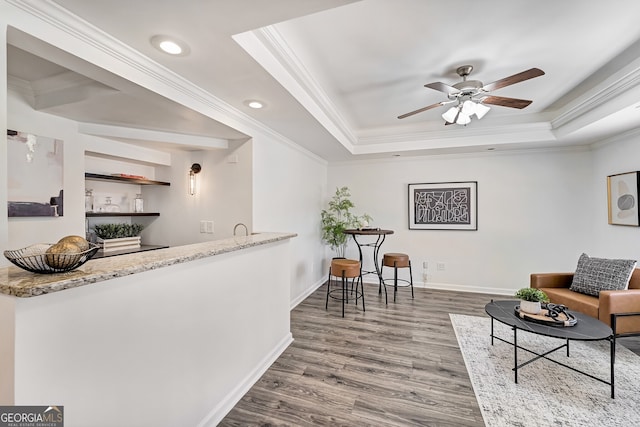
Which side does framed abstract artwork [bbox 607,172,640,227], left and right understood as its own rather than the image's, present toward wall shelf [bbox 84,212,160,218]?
front

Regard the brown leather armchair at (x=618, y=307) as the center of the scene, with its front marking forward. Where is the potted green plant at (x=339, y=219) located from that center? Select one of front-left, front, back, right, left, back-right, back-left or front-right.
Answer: front-right

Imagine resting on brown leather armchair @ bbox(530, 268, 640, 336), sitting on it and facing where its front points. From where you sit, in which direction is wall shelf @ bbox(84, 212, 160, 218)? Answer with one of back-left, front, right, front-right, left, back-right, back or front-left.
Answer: front

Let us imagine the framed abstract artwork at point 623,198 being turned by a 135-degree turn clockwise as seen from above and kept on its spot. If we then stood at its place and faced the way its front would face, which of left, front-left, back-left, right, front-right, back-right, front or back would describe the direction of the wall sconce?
back-left

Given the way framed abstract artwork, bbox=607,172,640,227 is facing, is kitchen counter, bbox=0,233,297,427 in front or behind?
in front

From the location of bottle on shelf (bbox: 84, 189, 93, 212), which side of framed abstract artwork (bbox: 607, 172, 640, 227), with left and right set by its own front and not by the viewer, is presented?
front

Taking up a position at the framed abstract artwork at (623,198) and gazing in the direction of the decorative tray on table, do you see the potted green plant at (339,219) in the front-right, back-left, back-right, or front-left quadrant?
front-right

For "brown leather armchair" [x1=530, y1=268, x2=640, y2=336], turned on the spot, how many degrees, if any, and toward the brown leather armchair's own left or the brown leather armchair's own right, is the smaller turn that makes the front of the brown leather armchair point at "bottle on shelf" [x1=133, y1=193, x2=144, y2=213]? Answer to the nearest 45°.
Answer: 0° — it already faces it

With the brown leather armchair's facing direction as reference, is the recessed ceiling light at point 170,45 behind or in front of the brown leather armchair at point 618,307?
in front

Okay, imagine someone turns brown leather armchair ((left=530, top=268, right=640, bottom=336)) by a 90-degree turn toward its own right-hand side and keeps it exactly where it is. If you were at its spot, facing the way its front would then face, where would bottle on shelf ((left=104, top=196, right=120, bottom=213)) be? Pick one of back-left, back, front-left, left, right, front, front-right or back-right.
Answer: left

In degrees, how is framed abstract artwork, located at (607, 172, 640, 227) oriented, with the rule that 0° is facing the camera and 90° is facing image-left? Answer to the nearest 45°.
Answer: approximately 45°

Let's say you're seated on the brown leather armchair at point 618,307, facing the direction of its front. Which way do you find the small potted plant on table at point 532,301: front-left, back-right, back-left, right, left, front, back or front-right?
front

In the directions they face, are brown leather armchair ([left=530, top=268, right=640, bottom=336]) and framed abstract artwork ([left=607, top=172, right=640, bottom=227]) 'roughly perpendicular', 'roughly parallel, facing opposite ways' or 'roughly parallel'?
roughly parallel

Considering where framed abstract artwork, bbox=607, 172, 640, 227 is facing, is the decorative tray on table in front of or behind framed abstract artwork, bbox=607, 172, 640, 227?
in front

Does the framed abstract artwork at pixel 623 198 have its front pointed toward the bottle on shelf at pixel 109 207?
yes
